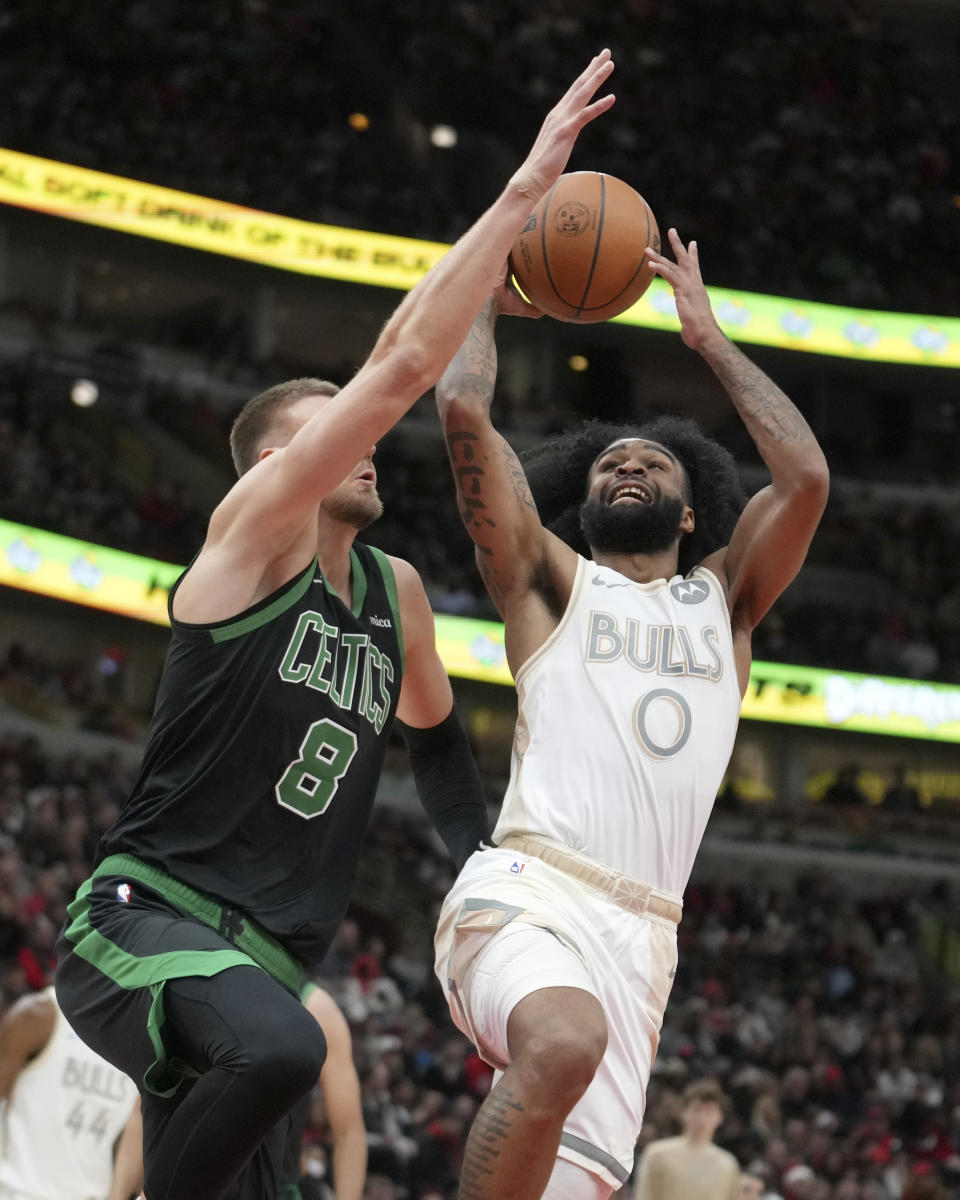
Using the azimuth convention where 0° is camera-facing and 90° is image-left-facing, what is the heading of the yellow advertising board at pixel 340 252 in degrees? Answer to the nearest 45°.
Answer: approximately 0°

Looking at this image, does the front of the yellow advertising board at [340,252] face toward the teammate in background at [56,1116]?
yes

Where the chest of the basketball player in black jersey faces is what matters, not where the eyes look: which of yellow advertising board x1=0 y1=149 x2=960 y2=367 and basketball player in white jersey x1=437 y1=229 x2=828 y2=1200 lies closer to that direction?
the basketball player in white jersey

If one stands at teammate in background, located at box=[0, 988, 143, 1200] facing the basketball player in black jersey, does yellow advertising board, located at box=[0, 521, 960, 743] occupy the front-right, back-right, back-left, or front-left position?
back-left

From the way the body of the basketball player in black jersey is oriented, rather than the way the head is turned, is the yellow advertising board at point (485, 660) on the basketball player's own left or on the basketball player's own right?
on the basketball player's own left

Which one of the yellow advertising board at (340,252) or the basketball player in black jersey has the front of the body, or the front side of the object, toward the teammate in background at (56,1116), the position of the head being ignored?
the yellow advertising board

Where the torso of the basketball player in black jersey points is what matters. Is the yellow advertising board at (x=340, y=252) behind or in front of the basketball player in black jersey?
behind

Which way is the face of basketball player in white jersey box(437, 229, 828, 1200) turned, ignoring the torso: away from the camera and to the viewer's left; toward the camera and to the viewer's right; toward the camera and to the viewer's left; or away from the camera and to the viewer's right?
toward the camera and to the viewer's left

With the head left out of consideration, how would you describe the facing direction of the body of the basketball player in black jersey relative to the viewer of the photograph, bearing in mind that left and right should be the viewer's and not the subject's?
facing the viewer and to the right of the viewer
